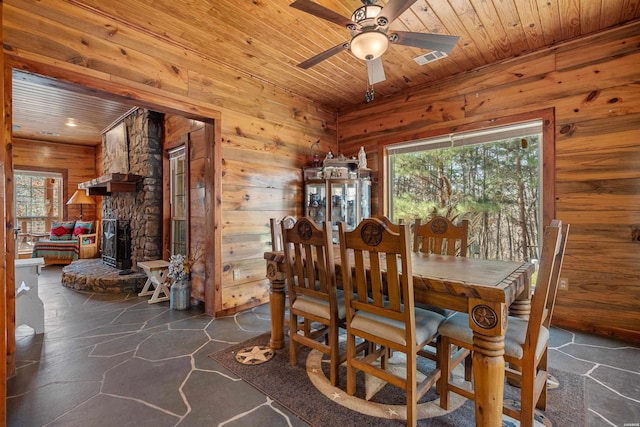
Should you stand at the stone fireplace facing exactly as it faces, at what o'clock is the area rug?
The area rug is roughly at 10 o'clock from the stone fireplace.

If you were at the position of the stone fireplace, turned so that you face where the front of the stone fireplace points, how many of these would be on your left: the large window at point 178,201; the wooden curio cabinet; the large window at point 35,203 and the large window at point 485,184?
3

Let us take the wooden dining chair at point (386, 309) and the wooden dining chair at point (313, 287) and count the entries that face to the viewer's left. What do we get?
0

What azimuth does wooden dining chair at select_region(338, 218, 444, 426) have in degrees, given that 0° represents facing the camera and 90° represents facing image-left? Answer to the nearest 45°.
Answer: approximately 225°

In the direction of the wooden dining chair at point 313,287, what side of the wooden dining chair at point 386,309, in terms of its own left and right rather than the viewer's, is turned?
left

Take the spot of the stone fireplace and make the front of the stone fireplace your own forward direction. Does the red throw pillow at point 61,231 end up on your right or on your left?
on your right

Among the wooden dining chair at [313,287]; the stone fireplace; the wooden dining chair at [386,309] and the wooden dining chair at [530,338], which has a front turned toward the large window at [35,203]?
the wooden dining chair at [530,338]

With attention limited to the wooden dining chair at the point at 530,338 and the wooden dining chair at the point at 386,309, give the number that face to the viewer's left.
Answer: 1

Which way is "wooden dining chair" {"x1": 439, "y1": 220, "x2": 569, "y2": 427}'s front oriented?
to the viewer's left

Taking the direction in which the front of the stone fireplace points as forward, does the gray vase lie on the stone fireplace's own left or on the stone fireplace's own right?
on the stone fireplace's own left

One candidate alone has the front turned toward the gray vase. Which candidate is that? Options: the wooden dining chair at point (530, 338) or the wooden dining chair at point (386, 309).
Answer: the wooden dining chair at point (530, 338)

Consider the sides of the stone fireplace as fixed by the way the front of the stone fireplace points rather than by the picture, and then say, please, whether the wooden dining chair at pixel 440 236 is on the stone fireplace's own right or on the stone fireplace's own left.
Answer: on the stone fireplace's own left

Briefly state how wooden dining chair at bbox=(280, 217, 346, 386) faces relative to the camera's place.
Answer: facing away from the viewer and to the right of the viewer

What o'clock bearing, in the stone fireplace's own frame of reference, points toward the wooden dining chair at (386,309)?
The wooden dining chair is roughly at 10 o'clock from the stone fireplace.
